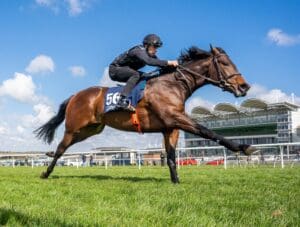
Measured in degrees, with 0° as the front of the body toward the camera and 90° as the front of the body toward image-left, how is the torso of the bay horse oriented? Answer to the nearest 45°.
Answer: approximately 270°

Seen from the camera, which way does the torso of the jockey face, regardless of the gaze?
to the viewer's right

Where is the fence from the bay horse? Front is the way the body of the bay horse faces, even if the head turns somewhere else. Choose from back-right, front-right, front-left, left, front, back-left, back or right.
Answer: left

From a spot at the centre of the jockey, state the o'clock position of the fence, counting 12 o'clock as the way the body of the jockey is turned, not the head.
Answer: The fence is roughly at 9 o'clock from the jockey.
